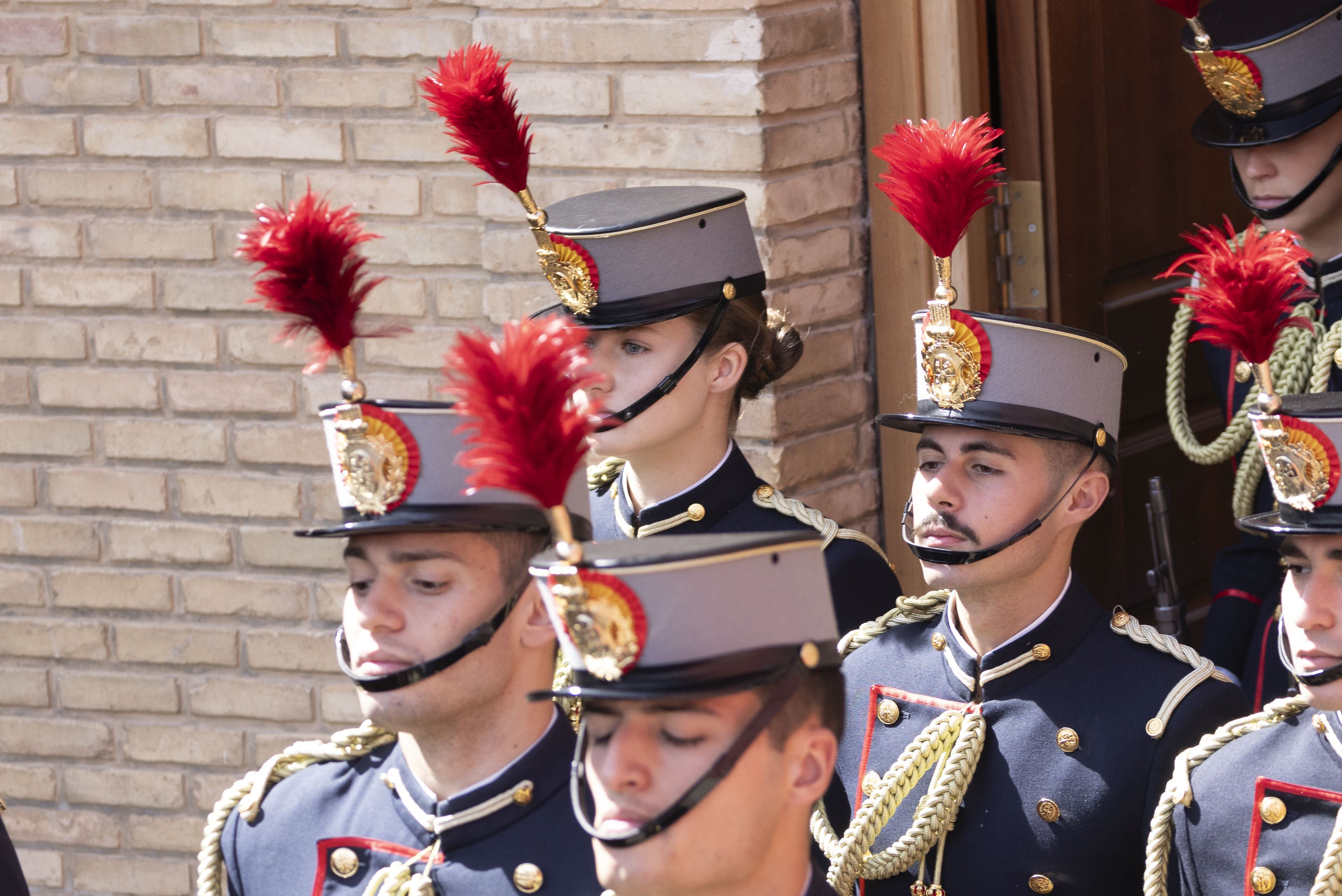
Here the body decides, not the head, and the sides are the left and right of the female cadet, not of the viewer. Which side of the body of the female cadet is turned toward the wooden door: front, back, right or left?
back

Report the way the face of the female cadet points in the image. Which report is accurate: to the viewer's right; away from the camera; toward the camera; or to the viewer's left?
to the viewer's left

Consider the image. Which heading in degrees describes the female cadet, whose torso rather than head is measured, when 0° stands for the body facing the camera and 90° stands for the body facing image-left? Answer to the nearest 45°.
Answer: approximately 45°
